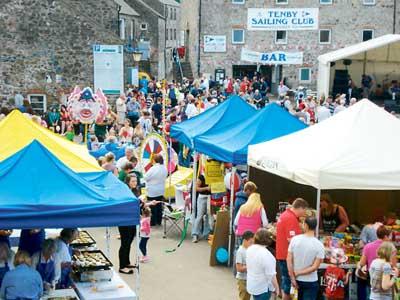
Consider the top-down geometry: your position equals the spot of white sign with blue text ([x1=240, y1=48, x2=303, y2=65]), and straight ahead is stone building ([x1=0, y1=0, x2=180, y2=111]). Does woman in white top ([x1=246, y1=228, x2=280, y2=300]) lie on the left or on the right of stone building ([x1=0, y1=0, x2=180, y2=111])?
left

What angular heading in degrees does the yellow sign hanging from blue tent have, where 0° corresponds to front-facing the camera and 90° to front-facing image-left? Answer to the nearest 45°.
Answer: approximately 0°

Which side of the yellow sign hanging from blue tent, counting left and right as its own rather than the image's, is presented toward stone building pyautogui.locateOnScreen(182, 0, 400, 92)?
back

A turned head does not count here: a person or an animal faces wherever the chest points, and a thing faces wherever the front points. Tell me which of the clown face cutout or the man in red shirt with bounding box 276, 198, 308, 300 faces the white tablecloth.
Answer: the clown face cutout

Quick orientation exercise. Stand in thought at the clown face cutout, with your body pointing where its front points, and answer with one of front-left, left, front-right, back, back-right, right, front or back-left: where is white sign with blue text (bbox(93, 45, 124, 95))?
back

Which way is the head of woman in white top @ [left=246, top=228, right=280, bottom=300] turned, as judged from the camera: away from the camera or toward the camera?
away from the camera

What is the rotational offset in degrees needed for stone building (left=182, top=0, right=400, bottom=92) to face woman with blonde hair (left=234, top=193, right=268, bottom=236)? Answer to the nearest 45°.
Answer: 0° — it already faces them
